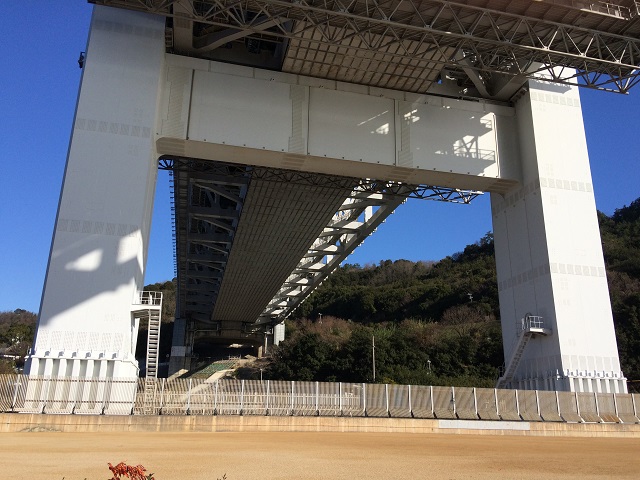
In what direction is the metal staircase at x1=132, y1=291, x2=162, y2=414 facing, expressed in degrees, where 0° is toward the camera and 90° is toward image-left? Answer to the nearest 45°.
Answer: approximately 0°

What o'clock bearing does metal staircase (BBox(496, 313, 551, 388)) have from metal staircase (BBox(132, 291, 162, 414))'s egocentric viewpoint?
metal staircase (BBox(496, 313, 551, 388)) is roughly at 9 o'clock from metal staircase (BBox(132, 291, 162, 414)).
